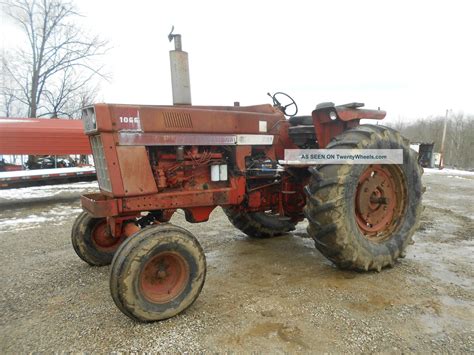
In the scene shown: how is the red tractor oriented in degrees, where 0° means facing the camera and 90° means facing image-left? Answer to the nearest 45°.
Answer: approximately 45°
